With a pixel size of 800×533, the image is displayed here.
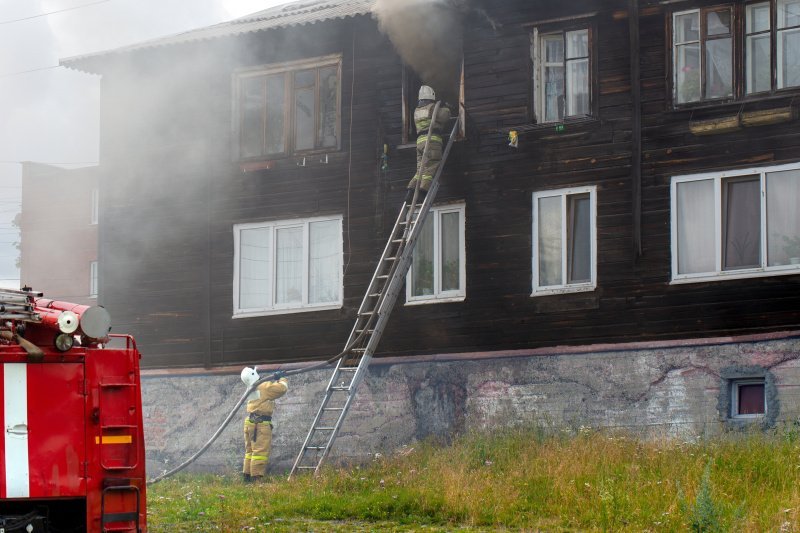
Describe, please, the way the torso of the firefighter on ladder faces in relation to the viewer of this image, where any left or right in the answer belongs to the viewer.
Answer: facing away from the viewer and to the right of the viewer

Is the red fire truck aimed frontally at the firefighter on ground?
no

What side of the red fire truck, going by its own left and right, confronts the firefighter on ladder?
right

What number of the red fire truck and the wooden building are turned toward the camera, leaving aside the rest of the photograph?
1

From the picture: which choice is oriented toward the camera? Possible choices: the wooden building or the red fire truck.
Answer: the wooden building

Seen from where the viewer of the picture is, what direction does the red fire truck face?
facing away from the viewer and to the left of the viewer

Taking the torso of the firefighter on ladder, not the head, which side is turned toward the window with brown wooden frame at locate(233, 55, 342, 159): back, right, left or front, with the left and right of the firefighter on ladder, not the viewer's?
left

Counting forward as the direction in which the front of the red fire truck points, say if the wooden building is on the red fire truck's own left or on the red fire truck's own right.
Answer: on the red fire truck's own right

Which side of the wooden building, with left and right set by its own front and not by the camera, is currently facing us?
front

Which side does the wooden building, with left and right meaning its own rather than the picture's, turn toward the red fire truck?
front

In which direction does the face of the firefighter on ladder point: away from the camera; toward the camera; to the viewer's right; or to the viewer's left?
away from the camera

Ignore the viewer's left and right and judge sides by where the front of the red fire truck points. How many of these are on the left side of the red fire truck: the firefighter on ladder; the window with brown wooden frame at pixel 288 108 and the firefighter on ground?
0
